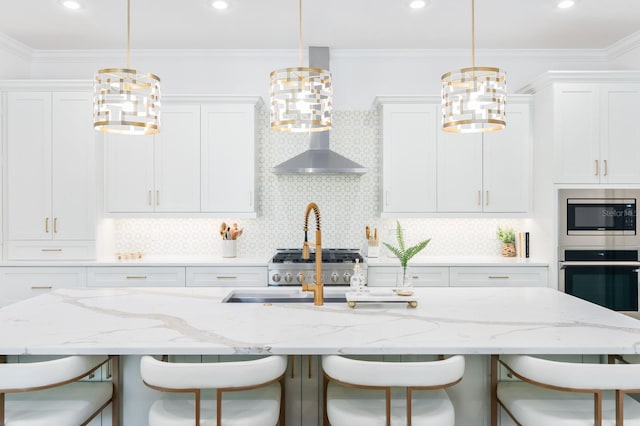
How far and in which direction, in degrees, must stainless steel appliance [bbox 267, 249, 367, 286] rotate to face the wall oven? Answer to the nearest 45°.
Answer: approximately 90° to its left

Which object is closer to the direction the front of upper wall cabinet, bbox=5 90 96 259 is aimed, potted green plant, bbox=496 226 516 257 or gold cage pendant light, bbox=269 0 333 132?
the gold cage pendant light

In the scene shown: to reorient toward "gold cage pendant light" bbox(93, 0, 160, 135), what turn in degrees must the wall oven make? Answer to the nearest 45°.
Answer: approximately 45° to its right

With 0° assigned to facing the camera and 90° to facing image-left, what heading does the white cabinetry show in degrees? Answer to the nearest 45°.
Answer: approximately 0°

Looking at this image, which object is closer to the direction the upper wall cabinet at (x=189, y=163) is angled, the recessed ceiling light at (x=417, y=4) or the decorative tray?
the decorative tray

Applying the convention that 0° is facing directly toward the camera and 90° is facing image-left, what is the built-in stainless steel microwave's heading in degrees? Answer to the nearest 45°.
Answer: approximately 0°

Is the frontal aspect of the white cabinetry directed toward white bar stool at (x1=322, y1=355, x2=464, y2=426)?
yes

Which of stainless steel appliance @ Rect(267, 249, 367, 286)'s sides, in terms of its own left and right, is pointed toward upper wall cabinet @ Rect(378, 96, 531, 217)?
left

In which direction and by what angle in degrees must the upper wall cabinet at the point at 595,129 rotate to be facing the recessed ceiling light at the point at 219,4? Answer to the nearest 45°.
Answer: approximately 45° to its right

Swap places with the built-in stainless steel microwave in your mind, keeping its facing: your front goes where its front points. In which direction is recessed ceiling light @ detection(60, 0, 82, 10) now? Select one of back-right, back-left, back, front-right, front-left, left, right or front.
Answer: front-right

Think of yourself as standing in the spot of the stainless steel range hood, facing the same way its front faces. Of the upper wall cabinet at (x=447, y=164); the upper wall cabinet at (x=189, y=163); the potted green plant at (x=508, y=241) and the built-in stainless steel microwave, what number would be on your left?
3
